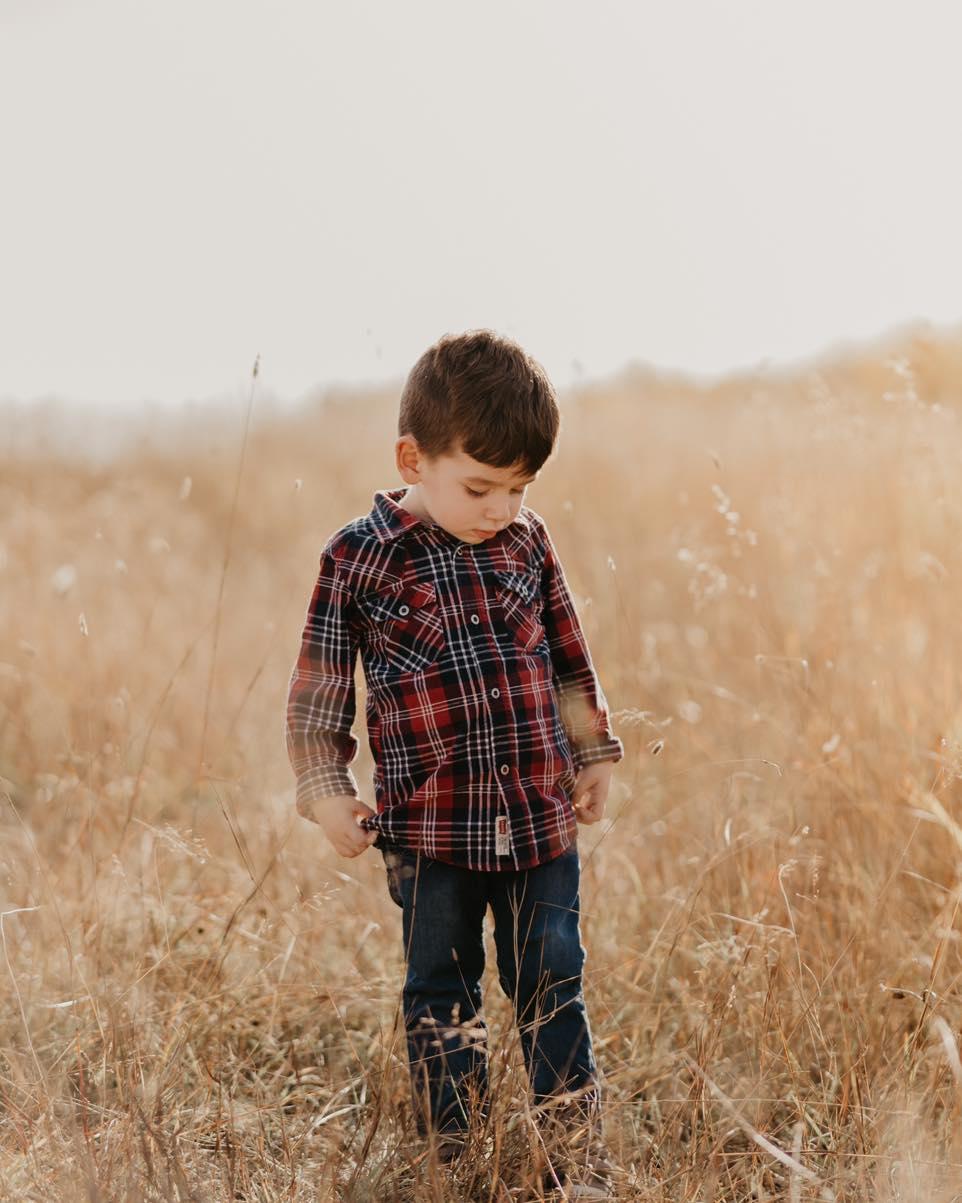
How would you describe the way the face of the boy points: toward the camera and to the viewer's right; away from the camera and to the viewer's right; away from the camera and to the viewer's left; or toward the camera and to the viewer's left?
toward the camera and to the viewer's right

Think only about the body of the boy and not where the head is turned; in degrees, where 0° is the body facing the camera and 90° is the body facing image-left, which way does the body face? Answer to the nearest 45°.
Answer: approximately 315°
